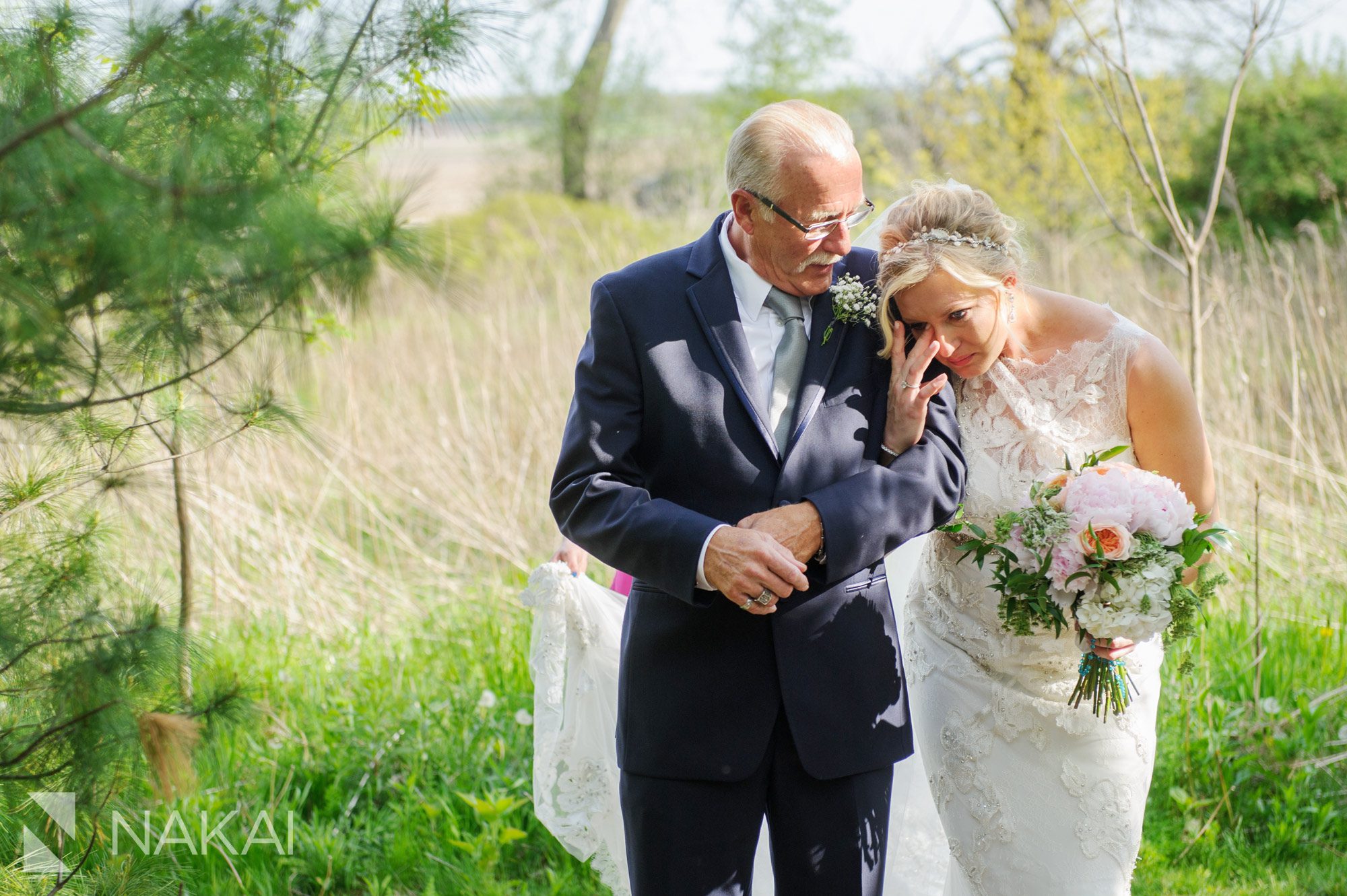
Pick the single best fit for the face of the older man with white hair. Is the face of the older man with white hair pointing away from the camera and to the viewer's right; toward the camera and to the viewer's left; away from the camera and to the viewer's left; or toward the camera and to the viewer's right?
toward the camera and to the viewer's right

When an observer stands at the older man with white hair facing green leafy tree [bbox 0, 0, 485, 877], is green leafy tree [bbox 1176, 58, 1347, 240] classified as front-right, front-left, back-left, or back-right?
back-right

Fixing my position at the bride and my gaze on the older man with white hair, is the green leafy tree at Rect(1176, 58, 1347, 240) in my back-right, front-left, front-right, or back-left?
back-right

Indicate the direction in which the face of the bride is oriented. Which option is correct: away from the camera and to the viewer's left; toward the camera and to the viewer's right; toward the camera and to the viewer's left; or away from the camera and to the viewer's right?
toward the camera and to the viewer's left

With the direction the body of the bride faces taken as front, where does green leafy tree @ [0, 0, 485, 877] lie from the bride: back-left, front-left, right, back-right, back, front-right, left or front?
front-right

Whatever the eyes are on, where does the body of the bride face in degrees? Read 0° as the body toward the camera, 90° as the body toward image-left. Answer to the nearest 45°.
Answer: approximately 0°
